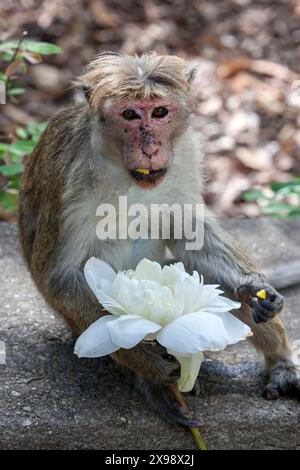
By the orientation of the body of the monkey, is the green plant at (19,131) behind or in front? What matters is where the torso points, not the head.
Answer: behind

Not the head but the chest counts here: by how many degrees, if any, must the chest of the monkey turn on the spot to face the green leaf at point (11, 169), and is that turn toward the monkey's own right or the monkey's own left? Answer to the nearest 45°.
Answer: approximately 180°

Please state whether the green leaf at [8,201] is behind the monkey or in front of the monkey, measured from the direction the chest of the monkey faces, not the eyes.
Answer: behind

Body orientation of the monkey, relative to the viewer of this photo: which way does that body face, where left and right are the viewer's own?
facing the viewer and to the right of the viewer
